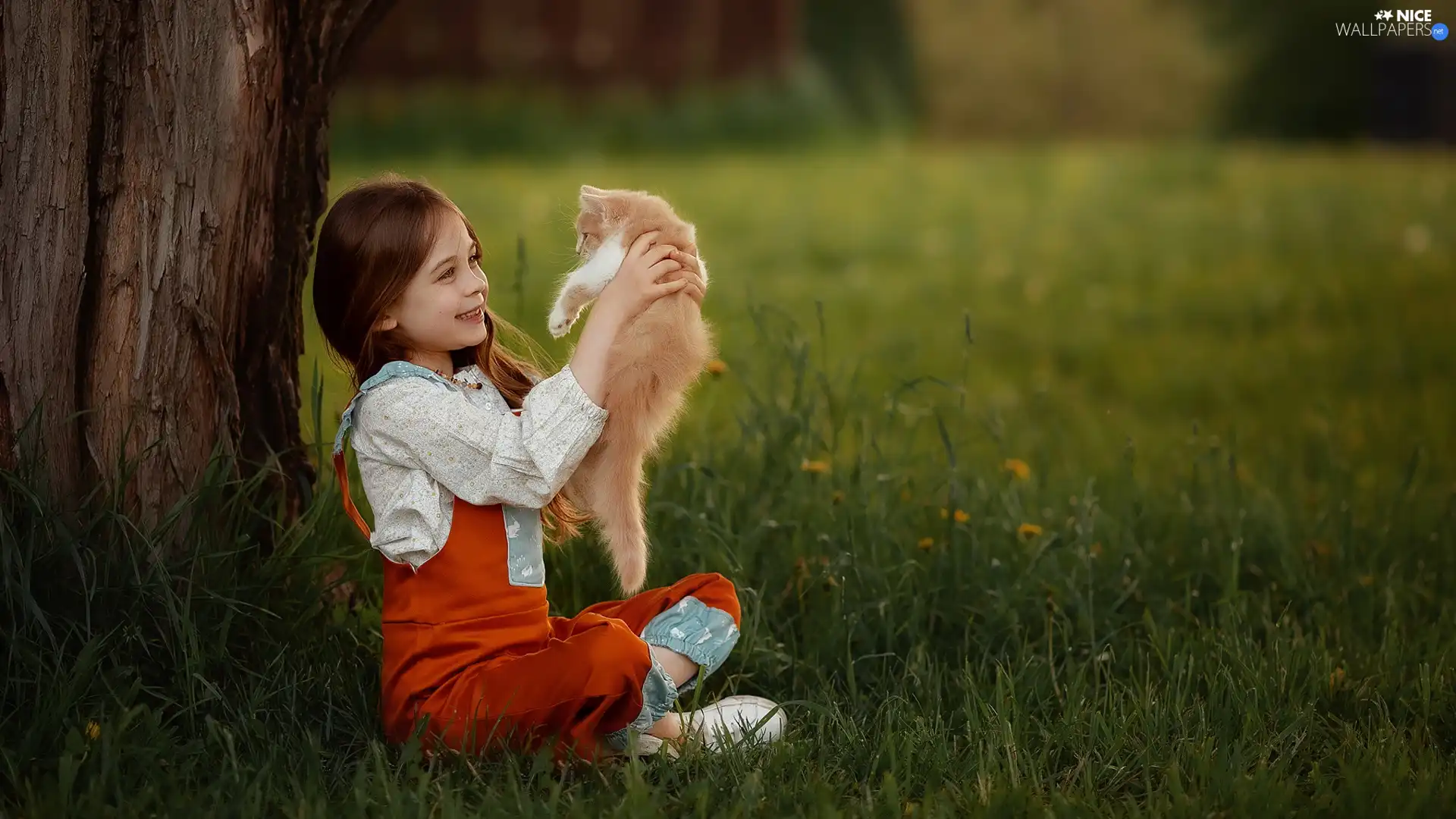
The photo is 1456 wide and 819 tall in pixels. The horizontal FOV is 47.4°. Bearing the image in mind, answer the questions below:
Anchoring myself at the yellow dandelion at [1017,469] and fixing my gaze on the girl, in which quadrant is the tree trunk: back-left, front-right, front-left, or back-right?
front-right

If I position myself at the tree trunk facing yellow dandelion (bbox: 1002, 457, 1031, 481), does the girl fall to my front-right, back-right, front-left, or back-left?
front-right

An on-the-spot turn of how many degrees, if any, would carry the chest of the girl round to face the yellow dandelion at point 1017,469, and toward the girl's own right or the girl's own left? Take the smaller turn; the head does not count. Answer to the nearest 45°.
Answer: approximately 45° to the girl's own left

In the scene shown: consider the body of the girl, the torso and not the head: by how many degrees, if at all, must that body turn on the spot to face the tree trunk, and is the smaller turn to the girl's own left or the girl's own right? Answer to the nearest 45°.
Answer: approximately 135° to the girl's own left

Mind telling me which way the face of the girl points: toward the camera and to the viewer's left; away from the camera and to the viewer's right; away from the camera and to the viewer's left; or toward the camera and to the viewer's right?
toward the camera and to the viewer's right

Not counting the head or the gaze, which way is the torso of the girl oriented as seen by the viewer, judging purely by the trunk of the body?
to the viewer's right

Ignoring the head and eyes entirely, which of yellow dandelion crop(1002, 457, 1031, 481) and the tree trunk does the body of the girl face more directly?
the yellow dandelion
